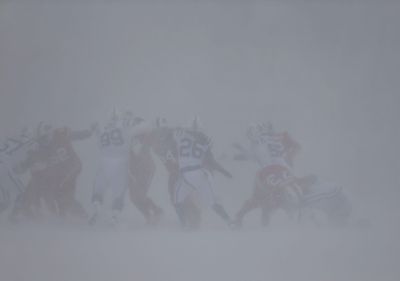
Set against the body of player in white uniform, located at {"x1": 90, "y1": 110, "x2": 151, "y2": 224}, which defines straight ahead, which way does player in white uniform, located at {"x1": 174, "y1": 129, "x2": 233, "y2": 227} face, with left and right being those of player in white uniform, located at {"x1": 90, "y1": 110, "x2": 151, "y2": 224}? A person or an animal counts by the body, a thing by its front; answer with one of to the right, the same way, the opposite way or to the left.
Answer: the same way

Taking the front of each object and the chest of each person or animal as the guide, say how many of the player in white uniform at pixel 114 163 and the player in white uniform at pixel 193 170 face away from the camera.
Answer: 2

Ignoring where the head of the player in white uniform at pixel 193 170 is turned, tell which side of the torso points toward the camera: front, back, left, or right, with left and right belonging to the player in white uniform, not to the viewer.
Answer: back

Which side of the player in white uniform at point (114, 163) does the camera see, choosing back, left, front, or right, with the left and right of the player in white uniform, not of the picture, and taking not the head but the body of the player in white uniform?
back

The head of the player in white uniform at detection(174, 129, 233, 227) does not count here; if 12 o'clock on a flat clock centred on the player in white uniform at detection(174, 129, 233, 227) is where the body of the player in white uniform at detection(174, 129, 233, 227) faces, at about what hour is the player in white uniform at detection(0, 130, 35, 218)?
the player in white uniform at detection(0, 130, 35, 218) is roughly at 9 o'clock from the player in white uniform at detection(174, 129, 233, 227).
